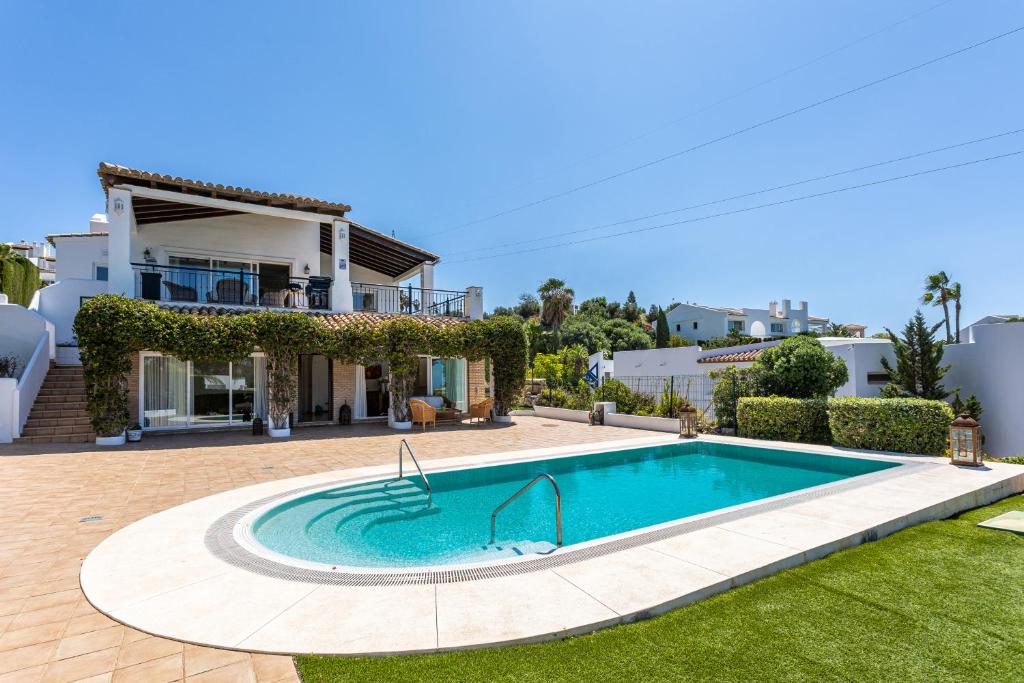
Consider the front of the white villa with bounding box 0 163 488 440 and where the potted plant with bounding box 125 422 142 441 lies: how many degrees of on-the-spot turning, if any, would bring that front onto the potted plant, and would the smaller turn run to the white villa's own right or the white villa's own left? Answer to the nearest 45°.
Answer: approximately 90° to the white villa's own right

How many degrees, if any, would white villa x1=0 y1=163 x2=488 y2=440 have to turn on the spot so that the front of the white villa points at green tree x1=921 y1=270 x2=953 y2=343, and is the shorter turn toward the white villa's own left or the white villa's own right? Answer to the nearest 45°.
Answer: approximately 45° to the white villa's own left

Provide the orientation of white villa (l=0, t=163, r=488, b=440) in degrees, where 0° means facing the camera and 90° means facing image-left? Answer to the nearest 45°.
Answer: approximately 315°

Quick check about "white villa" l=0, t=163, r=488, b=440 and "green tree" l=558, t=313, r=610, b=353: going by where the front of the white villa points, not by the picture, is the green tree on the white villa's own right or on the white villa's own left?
on the white villa's own left

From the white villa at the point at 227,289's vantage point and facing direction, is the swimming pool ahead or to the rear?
ahead

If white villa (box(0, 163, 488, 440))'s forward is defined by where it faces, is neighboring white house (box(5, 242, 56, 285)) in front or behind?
behind

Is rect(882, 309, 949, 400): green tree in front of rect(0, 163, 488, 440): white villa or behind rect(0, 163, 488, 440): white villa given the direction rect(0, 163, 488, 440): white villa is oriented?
in front
